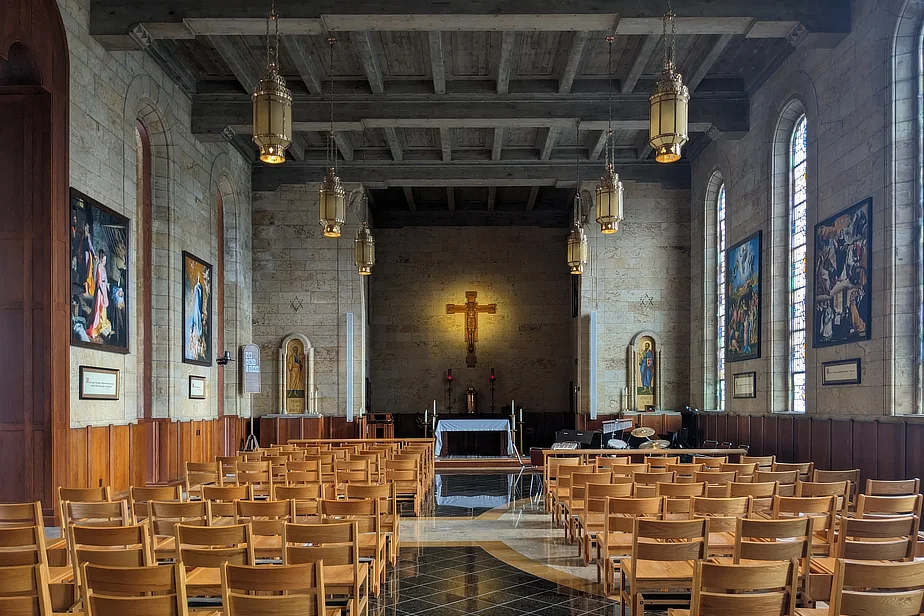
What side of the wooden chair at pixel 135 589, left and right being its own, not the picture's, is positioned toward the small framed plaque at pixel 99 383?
front

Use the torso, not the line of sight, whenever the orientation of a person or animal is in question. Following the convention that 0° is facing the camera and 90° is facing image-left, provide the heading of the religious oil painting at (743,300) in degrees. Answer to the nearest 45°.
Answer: approximately 45°

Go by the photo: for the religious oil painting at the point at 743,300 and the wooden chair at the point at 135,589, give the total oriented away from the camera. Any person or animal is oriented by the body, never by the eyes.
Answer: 1

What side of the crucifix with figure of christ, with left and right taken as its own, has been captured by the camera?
front

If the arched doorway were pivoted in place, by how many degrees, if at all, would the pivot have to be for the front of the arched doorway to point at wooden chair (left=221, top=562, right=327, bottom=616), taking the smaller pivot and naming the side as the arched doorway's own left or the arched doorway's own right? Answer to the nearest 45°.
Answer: approximately 45° to the arched doorway's own right

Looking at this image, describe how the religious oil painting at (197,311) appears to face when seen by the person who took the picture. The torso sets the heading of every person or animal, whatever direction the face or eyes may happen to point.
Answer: facing the viewer and to the right of the viewer

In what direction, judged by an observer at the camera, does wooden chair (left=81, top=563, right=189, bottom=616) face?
facing away from the viewer

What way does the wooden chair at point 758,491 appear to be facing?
away from the camera

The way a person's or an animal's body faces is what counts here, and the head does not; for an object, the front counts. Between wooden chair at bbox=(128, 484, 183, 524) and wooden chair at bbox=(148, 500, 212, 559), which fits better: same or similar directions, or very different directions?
same or similar directions

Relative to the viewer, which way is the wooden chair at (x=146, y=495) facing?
away from the camera

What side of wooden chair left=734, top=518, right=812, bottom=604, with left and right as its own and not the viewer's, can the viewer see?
back

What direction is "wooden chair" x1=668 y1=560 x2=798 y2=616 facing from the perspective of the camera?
away from the camera

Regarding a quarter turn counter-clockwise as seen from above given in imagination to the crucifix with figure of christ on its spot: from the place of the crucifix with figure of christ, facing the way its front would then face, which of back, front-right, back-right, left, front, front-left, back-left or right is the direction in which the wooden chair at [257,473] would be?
right

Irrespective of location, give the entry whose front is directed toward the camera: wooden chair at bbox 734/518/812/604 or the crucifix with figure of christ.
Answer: the crucifix with figure of christ

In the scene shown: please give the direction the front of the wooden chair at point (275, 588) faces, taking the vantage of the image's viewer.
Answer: facing away from the viewer
